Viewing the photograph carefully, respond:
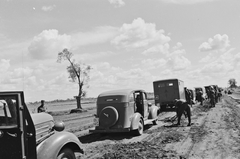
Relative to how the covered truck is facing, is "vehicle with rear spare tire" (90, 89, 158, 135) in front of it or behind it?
behind

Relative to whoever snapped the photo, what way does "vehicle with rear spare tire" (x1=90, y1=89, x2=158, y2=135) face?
facing away from the viewer and to the right of the viewer

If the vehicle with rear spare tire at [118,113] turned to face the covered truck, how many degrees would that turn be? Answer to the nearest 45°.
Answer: approximately 45° to its left

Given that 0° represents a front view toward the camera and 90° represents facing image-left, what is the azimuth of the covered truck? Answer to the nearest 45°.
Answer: approximately 180°

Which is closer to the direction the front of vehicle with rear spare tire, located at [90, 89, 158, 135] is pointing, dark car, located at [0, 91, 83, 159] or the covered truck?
the covered truck

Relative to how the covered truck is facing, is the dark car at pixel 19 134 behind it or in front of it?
behind

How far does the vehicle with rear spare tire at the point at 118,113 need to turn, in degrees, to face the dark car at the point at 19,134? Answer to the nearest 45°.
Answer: approximately 135° to its right
